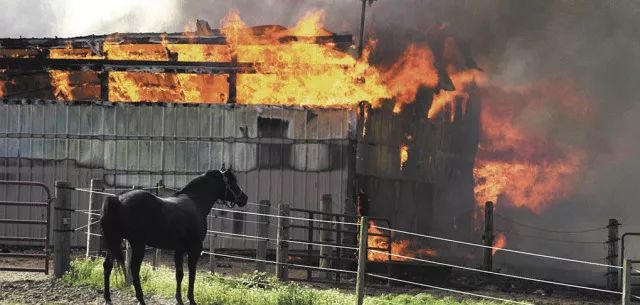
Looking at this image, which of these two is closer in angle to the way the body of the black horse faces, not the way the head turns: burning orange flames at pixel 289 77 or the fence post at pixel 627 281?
the fence post

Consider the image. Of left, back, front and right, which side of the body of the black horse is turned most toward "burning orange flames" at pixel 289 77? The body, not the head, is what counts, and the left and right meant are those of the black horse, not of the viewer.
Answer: left

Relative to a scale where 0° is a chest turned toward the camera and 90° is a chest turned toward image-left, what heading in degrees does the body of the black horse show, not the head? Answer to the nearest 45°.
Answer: approximately 270°

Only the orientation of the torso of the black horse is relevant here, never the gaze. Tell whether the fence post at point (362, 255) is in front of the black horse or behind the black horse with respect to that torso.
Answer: in front

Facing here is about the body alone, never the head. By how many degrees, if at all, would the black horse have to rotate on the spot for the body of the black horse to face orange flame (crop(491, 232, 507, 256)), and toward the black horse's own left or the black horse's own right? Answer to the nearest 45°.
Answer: approximately 45° to the black horse's own left

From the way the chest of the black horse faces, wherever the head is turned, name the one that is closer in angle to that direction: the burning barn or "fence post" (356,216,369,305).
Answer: the fence post

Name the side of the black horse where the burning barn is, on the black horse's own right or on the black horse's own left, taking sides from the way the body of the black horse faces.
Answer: on the black horse's own left

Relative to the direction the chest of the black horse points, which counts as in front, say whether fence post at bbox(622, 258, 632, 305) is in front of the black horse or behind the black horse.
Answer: in front
